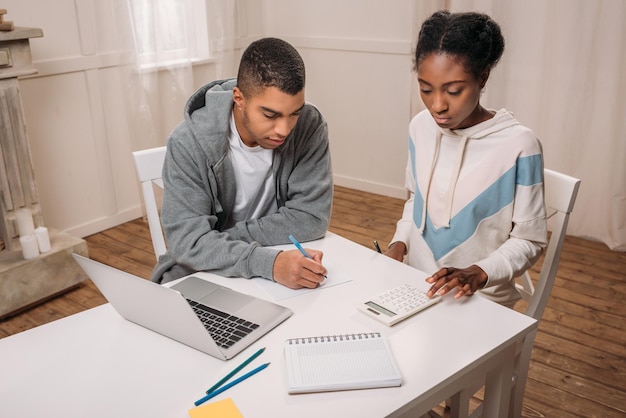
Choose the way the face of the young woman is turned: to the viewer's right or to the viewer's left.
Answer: to the viewer's left

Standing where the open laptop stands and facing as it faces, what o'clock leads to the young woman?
The young woman is roughly at 1 o'clock from the open laptop.

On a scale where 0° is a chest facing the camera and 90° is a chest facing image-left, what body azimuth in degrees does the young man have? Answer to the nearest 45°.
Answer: approximately 315°

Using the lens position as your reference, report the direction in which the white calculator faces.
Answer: facing away from the viewer and to the right of the viewer

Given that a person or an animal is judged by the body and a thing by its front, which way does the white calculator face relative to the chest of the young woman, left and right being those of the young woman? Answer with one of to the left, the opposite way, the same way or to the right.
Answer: the opposite way

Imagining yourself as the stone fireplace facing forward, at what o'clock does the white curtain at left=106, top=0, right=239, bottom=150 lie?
The white curtain is roughly at 9 o'clock from the stone fireplace.

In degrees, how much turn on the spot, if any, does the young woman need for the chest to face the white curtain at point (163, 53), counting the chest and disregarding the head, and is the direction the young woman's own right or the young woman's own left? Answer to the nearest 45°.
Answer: approximately 90° to the young woman's own right

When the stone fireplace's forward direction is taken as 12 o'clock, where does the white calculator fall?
The white calculator is roughly at 1 o'clock from the stone fireplace.
